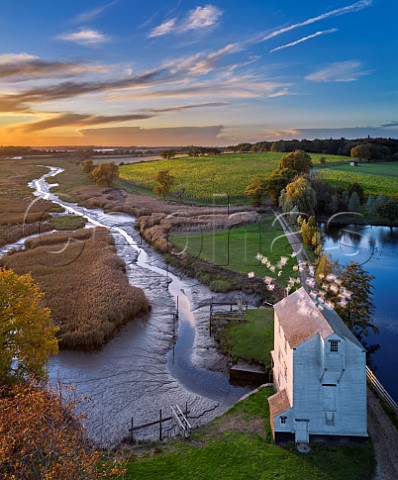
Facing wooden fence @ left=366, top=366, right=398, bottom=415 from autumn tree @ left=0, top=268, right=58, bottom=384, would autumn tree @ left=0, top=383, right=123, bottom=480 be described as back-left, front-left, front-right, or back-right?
front-right

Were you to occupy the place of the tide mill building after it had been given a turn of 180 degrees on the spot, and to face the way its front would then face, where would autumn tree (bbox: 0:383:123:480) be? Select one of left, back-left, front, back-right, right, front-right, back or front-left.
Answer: back-left

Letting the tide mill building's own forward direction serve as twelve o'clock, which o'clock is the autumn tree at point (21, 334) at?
The autumn tree is roughly at 3 o'clock from the tide mill building.

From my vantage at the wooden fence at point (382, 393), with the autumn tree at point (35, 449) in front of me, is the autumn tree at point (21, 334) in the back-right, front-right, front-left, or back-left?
front-right

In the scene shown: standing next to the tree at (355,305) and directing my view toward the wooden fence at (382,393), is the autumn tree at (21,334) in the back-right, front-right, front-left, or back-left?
front-right

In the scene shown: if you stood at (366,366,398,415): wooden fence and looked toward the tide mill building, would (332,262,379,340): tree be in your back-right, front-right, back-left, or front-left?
back-right

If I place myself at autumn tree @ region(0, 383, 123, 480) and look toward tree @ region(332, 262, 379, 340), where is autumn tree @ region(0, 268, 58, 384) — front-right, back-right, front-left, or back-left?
front-left

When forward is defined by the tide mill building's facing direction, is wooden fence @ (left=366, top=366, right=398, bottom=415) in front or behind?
behind

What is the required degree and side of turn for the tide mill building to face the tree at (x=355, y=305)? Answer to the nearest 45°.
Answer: approximately 180°

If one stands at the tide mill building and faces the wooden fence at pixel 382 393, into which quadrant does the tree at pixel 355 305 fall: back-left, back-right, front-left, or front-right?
front-left

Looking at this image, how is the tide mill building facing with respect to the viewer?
toward the camera

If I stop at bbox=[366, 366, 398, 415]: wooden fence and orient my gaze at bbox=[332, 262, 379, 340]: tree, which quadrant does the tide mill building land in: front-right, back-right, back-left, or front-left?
back-left

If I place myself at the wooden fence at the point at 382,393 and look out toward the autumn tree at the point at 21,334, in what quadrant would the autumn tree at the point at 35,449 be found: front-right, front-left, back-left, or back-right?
front-left
